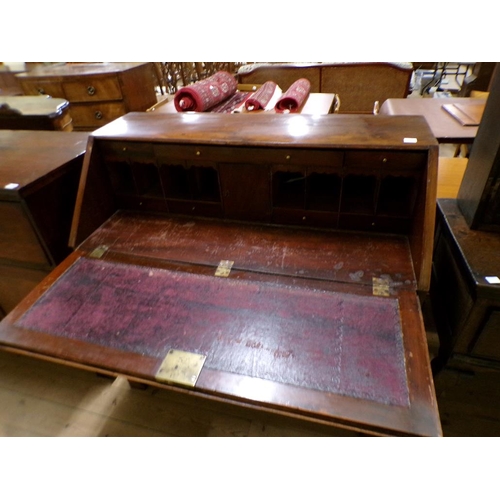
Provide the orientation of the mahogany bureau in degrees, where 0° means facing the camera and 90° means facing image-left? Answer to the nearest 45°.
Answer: approximately 0°

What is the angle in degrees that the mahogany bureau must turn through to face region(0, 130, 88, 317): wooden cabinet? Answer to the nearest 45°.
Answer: approximately 135° to its right

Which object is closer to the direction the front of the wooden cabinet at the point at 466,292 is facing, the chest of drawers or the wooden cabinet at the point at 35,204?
the wooden cabinet

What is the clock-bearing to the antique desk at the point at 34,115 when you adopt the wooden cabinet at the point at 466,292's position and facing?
The antique desk is roughly at 3 o'clock from the wooden cabinet.

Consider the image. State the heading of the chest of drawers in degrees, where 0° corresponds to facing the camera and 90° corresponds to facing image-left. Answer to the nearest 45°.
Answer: approximately 45°
